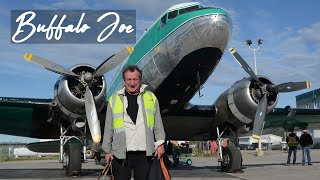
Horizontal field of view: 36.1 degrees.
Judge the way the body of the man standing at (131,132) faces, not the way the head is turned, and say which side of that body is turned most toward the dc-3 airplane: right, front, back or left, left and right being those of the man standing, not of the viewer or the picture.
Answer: back

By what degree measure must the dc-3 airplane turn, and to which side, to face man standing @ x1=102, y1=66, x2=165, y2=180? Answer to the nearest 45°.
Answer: approximately 45° to its right

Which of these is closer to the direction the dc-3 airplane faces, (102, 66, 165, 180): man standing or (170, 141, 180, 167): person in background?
the man standing

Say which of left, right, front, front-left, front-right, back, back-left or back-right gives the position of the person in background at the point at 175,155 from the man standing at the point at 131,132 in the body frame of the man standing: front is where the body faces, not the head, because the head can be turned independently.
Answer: back

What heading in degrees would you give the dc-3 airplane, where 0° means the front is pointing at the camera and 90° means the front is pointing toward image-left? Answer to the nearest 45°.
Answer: approximately 315°

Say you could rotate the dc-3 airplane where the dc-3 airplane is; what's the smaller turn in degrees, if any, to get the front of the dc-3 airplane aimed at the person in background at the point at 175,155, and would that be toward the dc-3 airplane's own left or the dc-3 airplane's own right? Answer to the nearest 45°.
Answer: approximately 135° to the dc-3 airplane's own left
